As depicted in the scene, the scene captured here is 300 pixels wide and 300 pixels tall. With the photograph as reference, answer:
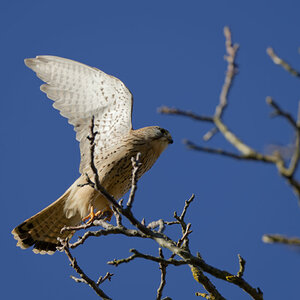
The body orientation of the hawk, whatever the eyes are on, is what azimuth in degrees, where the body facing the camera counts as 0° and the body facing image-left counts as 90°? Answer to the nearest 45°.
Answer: approximately 270°
